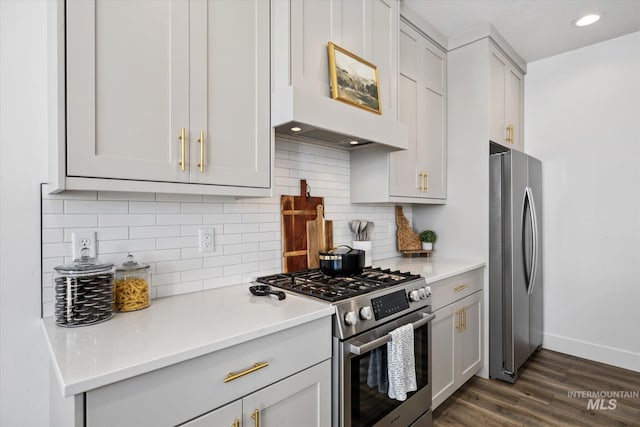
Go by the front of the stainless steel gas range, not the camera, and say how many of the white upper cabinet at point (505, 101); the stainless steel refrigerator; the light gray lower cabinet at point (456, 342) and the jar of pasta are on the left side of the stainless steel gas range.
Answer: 3

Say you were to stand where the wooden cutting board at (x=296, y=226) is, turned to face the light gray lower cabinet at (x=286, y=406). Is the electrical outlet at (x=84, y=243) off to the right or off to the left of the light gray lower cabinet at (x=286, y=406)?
right

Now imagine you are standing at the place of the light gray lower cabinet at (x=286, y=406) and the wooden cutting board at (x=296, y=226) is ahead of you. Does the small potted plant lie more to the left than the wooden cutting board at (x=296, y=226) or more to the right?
right

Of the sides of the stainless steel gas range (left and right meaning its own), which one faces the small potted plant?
left
